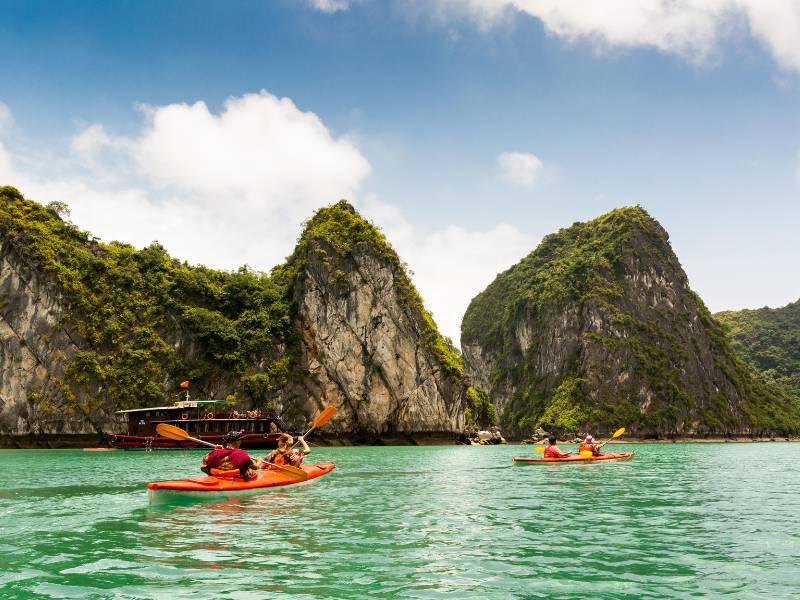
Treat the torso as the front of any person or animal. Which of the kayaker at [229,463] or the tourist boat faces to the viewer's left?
the tourist boat

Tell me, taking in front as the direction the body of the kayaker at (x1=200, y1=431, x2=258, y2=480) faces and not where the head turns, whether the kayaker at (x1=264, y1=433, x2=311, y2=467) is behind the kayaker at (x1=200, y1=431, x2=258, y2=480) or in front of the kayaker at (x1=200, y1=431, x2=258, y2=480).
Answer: in front

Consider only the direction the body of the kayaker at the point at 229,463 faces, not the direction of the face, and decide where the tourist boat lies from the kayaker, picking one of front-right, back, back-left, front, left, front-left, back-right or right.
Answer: front-left

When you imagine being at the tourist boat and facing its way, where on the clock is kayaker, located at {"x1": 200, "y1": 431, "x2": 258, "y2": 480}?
The kayaker is roughly at 9 o'clock from the tourist boat.

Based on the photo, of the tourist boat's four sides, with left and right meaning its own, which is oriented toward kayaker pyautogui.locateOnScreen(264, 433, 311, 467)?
left

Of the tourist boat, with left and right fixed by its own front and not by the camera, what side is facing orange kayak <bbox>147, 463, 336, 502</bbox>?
left

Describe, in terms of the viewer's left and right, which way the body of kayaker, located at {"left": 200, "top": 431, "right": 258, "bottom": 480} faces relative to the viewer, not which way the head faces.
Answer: facing away from the viewer and to the right of the viewer

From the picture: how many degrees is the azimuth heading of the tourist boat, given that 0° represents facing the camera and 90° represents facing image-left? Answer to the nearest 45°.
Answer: approximately 90°
